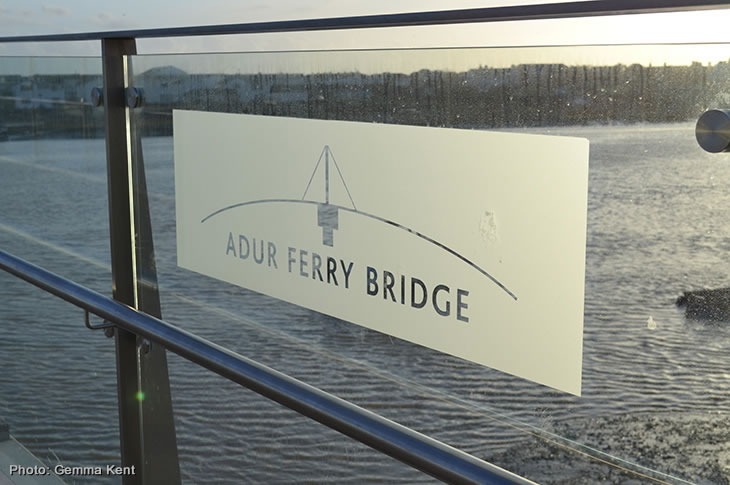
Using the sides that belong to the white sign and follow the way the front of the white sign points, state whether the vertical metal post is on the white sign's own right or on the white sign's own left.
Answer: on the white sign's own right

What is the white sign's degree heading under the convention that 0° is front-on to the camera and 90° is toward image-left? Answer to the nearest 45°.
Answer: approximately 45°

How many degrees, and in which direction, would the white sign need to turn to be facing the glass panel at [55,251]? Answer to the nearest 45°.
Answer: approximately 90° to its right
